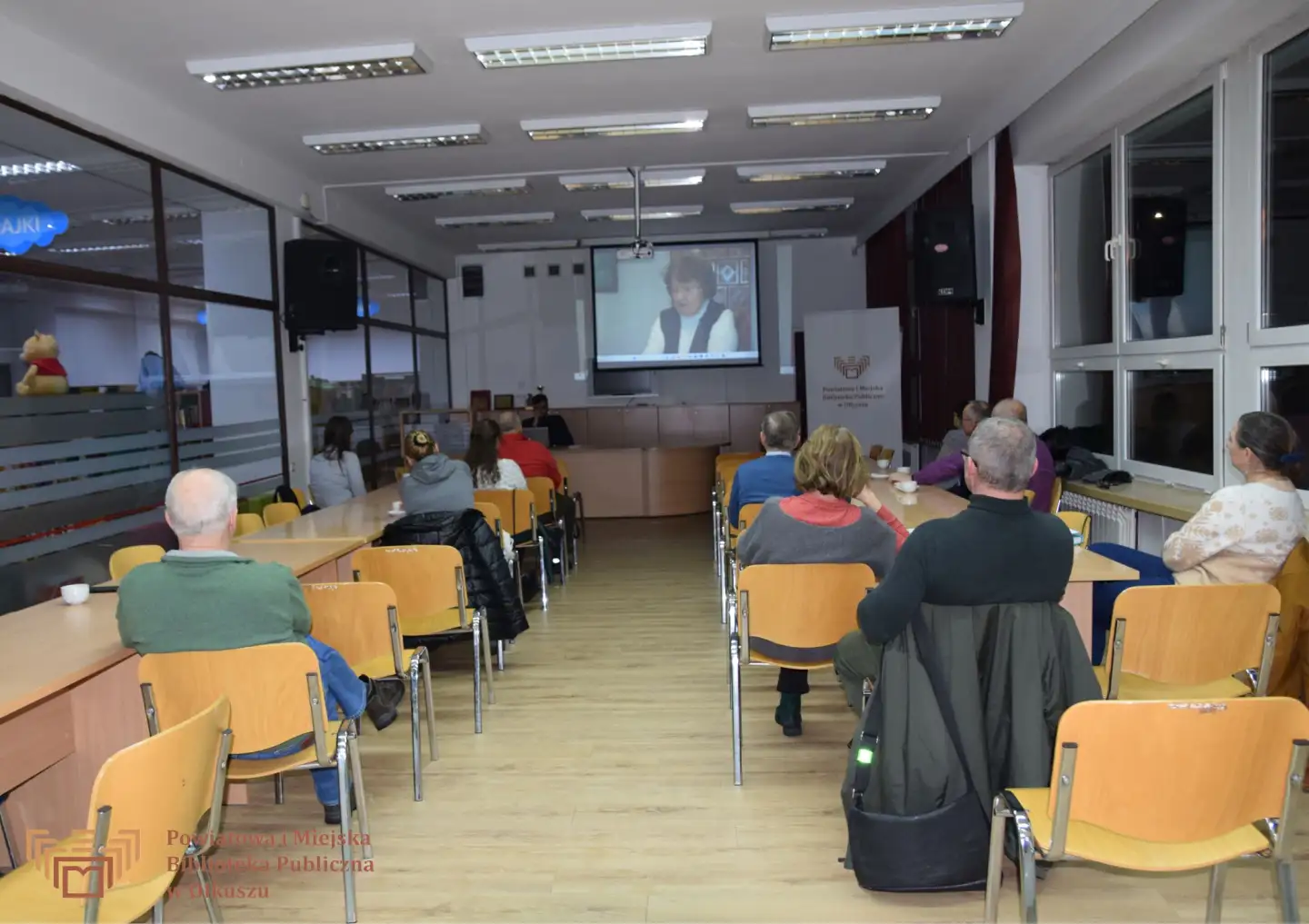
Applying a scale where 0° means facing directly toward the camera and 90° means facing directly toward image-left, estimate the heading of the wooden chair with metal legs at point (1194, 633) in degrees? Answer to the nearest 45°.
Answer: approximately 180°

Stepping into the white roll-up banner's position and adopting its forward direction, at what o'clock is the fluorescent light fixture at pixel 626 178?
The fluorescent light fixture is roughly at 2 o'clock from the white roll-up banner.

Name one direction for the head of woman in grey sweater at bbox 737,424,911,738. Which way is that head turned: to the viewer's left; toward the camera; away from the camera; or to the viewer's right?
away from the camera

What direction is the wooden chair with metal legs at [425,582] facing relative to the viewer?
away from the camera

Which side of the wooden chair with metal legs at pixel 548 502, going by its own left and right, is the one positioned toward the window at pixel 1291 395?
right

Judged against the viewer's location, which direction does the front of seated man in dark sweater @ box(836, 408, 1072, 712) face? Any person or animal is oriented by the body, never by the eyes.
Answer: facing away from the viewer

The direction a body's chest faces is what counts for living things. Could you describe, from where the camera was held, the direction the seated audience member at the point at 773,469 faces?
facing away from the viewer

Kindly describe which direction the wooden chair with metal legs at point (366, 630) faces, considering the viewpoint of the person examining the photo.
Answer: facing away from the viewer and to the right of the viewer

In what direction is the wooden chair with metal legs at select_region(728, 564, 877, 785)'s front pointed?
away from the camera

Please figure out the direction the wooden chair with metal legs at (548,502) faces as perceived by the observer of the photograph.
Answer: facing away from the viewer and to the right of the viewer

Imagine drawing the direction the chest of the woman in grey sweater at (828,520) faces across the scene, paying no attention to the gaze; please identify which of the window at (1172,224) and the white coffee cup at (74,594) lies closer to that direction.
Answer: the window
